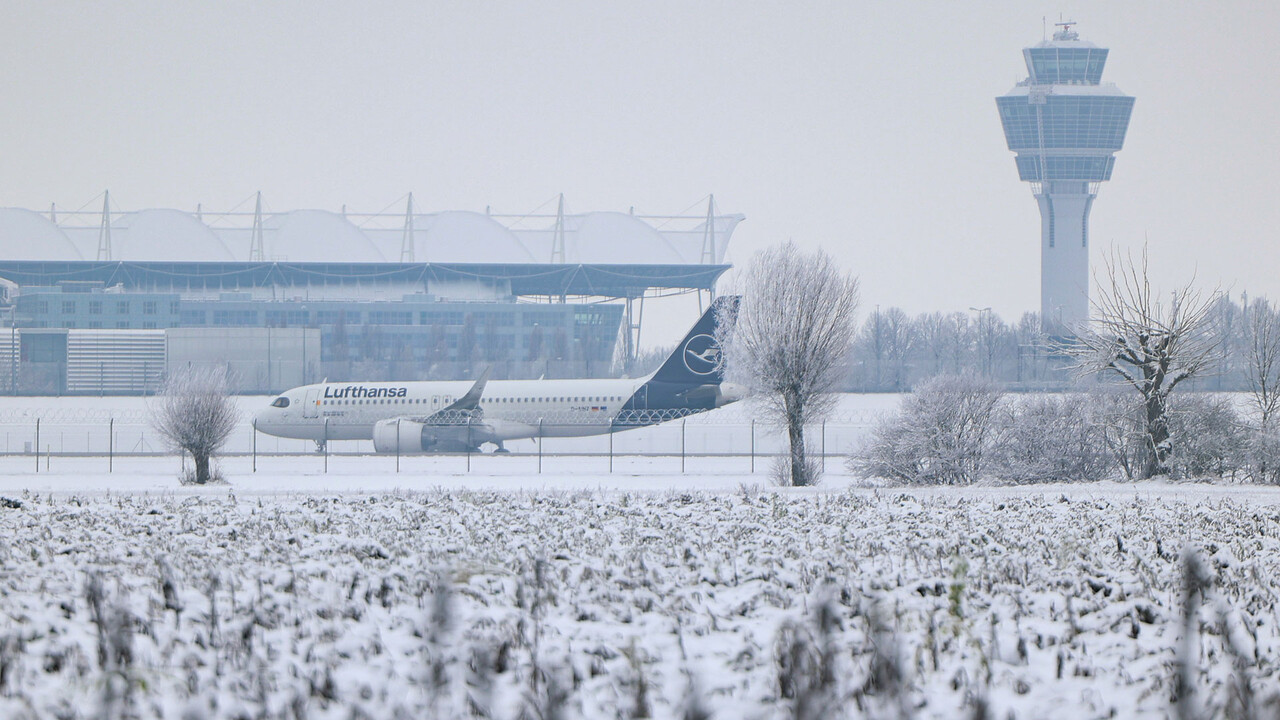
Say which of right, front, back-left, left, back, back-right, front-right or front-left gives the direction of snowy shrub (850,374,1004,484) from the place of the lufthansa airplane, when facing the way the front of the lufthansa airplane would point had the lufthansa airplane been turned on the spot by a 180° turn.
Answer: front-right

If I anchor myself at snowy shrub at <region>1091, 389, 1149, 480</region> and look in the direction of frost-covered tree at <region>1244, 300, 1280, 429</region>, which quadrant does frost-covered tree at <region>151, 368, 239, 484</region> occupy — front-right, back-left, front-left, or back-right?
back-left

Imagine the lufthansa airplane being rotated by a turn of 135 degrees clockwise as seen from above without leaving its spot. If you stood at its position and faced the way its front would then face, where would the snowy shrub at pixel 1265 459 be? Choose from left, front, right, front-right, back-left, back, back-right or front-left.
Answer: right

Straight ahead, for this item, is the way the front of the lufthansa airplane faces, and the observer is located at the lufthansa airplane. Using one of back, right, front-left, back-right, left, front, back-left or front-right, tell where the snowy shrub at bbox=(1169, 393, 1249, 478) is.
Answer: back-left

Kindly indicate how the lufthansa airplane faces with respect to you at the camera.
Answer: facing to the left of the viewer

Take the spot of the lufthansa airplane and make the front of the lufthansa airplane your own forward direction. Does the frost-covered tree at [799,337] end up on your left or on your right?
on your left

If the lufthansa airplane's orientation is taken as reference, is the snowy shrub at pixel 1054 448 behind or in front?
behind

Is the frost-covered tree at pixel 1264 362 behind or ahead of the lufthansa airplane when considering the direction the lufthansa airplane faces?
behind

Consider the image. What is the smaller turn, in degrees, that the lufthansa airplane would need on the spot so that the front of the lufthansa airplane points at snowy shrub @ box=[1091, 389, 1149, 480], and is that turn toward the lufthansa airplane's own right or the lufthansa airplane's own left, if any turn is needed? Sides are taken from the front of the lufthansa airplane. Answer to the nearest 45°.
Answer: approximately 135° to the lufthansa airplane's own left
